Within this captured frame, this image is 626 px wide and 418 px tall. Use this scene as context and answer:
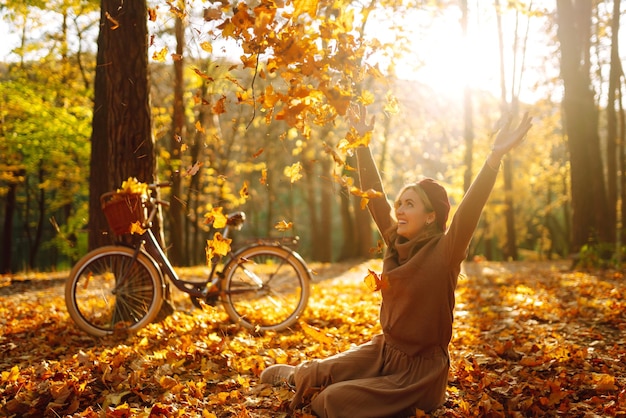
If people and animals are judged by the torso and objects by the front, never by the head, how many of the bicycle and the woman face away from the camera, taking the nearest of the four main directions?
0

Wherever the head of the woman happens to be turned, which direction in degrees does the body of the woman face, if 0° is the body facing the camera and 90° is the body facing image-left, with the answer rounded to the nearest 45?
approximately 45°

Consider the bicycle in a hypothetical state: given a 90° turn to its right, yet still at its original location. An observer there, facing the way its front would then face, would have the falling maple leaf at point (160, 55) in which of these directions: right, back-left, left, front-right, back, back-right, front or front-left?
back

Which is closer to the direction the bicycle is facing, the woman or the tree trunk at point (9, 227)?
the tree trunk

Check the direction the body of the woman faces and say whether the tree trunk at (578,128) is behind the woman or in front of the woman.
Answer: behind

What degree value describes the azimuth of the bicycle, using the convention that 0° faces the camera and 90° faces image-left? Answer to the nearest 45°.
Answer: approximately 90°

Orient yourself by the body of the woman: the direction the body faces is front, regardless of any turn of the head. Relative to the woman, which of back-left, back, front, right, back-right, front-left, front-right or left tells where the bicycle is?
right

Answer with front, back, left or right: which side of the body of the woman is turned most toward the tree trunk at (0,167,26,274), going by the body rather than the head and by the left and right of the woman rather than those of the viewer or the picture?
right

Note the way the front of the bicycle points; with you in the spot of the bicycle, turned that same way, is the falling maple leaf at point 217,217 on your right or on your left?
on your left

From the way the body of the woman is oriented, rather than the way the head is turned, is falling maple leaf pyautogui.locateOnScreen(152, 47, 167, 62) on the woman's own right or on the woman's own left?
on the woman's own right

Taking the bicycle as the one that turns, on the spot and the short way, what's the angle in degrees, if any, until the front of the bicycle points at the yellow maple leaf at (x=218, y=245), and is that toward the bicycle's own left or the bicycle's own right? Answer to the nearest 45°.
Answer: approximately 90° to the bicycle's own left

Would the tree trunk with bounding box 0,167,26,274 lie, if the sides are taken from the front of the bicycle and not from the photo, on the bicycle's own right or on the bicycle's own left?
on the bicycle's own right
